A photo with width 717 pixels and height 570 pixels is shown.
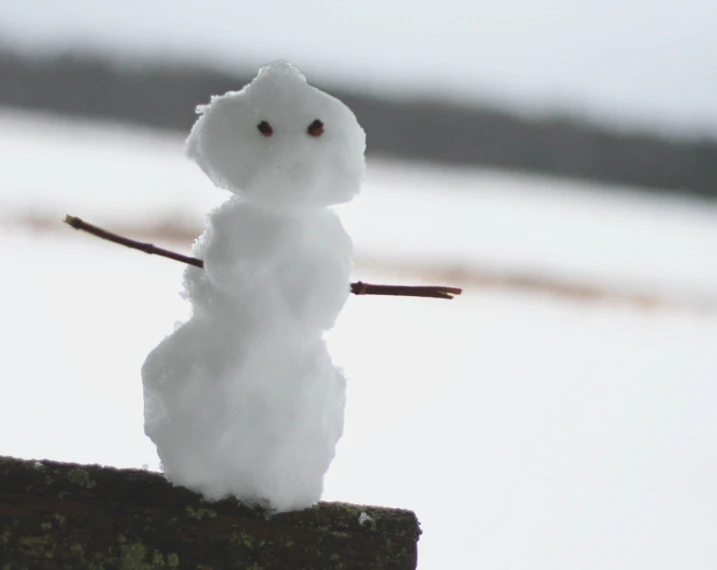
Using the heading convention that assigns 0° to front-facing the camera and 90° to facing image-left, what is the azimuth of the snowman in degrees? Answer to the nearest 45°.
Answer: approximately 0°
